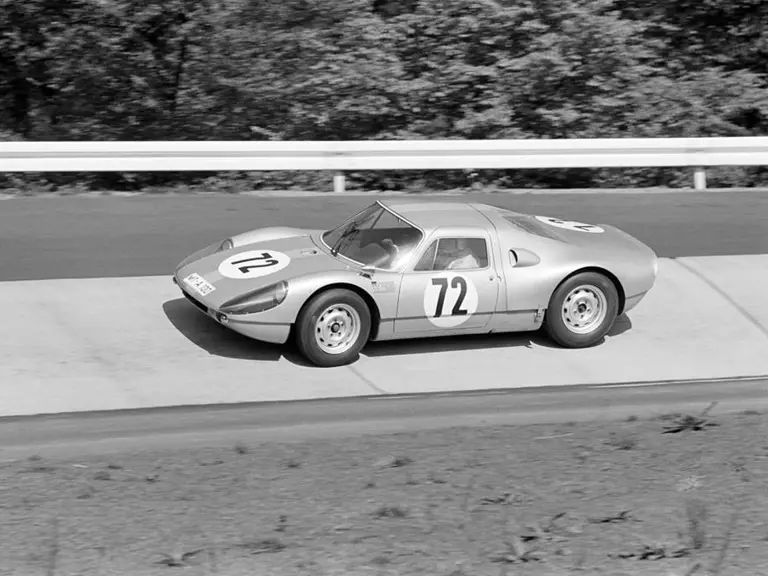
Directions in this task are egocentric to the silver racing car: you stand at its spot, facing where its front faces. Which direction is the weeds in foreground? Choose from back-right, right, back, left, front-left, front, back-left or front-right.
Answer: left

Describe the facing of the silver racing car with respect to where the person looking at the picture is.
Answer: facing the viewer and to the left of the viewer

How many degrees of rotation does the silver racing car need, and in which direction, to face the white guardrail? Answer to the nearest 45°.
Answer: approximately 135° to its right

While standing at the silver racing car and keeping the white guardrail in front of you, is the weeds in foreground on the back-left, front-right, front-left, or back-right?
back-right
